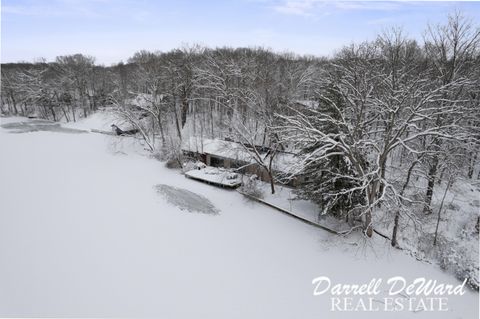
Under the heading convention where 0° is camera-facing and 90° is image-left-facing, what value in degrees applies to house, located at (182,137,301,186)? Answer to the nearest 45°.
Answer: approximately 45°
